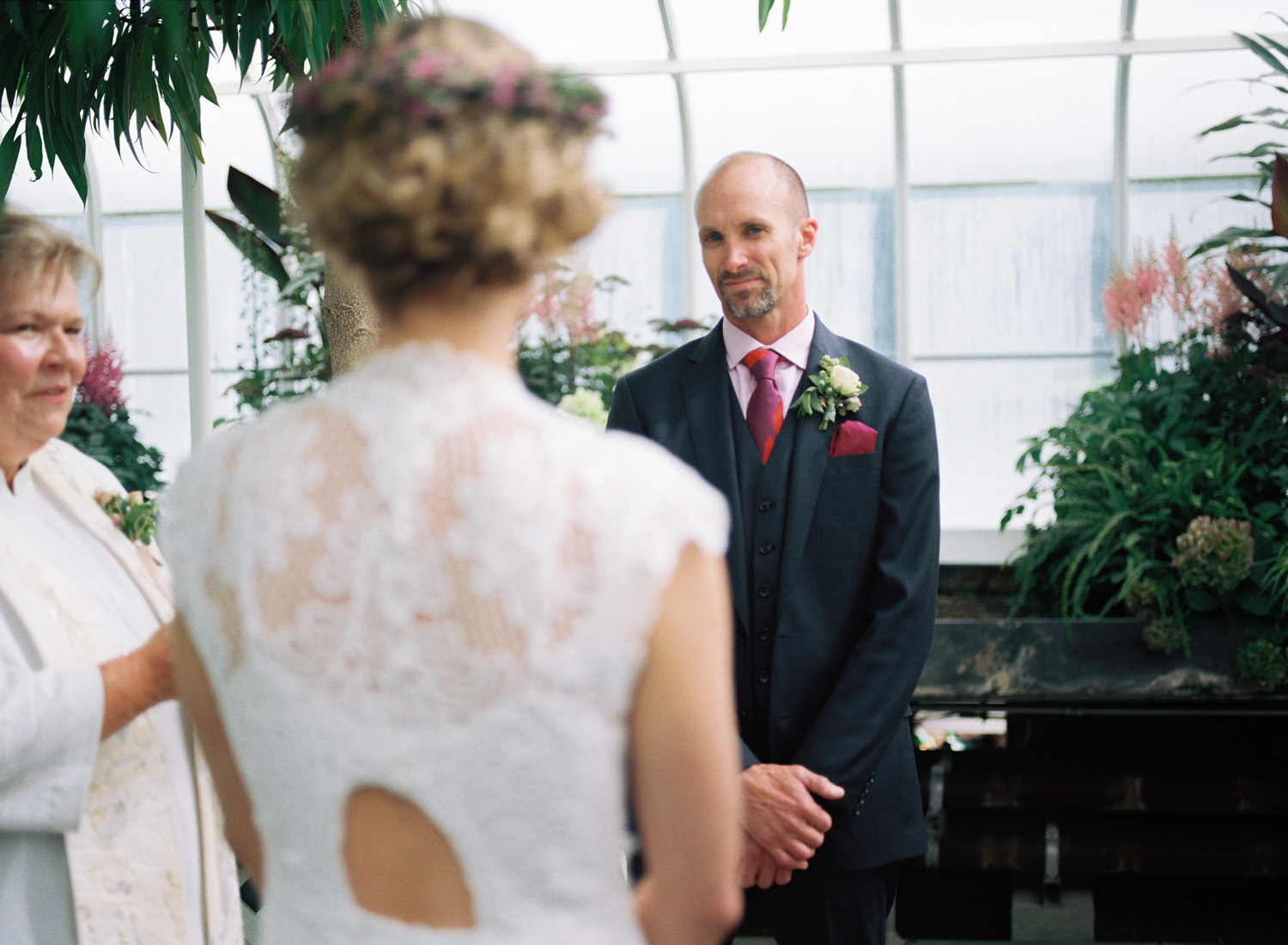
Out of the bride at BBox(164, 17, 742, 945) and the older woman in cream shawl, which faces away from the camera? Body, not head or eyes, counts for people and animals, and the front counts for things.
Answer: the bride

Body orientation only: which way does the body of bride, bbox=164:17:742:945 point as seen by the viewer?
away from the camera

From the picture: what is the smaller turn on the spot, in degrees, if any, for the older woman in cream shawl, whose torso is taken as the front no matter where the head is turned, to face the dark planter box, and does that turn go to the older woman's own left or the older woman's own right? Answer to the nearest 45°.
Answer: approximately 90° to the older woman's own left

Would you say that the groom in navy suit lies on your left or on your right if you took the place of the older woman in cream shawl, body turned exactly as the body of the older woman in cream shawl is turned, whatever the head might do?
on your left

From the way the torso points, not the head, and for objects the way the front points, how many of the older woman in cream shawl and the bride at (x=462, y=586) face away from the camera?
1

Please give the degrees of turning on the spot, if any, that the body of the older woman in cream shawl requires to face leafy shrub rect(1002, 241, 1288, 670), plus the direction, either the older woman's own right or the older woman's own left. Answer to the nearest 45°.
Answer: approximately 90° to the older woman's own left

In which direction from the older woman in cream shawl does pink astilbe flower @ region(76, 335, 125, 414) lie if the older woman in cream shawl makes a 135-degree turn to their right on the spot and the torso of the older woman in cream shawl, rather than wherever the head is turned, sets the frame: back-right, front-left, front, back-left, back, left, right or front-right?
right

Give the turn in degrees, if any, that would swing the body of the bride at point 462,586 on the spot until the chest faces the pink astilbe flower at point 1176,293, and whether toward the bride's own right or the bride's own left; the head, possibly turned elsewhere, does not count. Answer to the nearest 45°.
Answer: approximately 45° to the bride's own right
